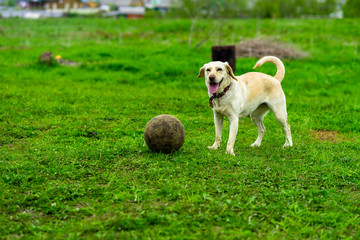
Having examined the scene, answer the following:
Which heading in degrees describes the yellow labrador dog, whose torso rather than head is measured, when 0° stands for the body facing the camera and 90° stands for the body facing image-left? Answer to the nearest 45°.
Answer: approximately 45°
